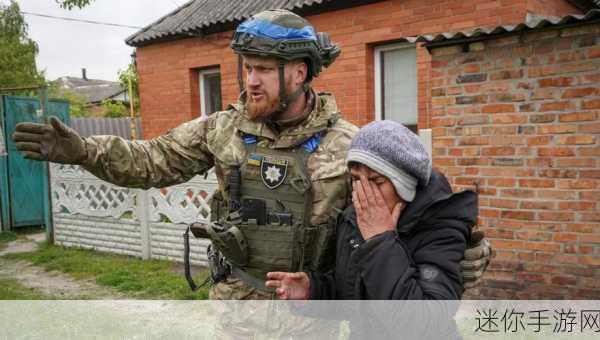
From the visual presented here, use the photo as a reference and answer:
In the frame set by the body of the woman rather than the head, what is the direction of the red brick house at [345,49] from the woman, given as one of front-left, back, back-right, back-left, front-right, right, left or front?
back-right

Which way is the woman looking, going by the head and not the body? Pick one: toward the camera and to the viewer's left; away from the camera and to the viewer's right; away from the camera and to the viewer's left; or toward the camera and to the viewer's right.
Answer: toward the camera and to the viewer's left

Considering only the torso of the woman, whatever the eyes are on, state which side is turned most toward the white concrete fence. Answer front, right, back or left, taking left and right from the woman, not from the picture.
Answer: right

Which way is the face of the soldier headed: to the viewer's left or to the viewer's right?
to the viewer's left

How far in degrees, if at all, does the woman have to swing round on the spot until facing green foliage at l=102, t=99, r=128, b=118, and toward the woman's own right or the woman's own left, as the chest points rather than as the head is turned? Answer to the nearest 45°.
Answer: approximately 90° to the woman's own right

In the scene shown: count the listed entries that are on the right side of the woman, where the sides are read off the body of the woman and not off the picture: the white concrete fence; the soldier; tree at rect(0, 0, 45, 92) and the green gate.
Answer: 4

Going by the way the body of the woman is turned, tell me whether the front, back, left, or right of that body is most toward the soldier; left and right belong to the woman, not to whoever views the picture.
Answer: right

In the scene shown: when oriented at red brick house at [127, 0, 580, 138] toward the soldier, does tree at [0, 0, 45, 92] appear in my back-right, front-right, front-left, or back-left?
back-right

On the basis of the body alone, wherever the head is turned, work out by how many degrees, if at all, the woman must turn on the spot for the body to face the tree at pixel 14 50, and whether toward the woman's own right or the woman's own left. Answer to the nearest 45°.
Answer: approximately 90° to the woman's own right

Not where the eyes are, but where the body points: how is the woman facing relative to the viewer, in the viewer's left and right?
facing the viewer and to the left of the viewer
